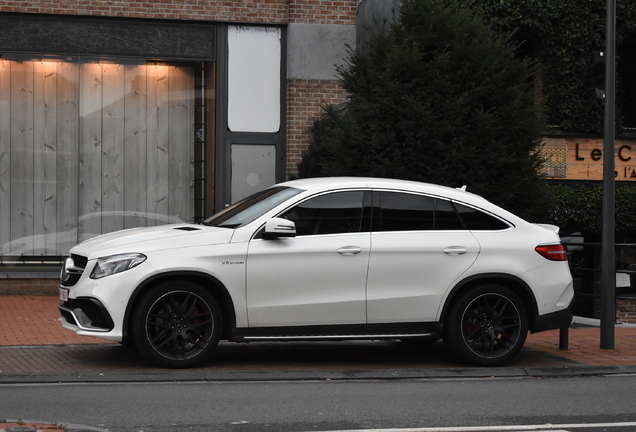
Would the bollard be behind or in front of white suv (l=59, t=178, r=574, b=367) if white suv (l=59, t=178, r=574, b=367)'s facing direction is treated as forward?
behind

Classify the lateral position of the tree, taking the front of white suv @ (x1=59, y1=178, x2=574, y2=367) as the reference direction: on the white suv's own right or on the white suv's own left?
on the white suv's own right

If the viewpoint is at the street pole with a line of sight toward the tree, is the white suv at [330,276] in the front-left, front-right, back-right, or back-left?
front-left

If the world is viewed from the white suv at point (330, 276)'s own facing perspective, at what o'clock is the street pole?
The street pole is roughly at 5 o'clock from the white suv.

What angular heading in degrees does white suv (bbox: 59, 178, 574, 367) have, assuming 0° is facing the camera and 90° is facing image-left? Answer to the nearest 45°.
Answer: approximately 90°

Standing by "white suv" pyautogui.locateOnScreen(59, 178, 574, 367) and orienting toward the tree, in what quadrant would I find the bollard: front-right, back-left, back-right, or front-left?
front-right
